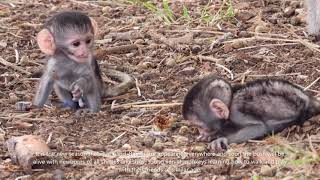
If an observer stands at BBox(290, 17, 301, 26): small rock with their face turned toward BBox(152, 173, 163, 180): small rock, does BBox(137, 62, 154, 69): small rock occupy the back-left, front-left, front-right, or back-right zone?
front-right

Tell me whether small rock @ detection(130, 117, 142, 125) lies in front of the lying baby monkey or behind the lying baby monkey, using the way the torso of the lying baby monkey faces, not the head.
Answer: in front

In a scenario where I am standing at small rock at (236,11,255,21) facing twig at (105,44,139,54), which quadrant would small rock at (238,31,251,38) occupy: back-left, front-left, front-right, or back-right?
front-left

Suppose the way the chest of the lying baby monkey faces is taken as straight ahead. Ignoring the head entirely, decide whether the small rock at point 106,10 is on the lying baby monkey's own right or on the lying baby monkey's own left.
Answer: on the lying baby monkey's own right

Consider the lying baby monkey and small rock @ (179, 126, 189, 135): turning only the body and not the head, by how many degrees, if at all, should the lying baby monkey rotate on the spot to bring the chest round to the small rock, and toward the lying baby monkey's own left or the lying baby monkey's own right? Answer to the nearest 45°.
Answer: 0° — it already faces it

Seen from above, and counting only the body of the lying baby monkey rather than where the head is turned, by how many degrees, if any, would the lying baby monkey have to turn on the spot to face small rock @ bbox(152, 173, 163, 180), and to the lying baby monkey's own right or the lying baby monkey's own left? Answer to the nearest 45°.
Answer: approximately 45° to the lying baby monkey's own left

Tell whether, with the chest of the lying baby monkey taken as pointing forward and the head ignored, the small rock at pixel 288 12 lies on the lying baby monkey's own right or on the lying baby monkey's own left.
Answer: on the lying baby monkey's own right

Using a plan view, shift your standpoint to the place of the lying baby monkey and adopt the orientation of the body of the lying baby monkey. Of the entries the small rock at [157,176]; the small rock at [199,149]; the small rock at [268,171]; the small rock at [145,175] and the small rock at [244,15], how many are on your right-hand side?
1

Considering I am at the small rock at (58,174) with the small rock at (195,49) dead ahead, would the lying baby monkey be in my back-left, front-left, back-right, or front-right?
front-right

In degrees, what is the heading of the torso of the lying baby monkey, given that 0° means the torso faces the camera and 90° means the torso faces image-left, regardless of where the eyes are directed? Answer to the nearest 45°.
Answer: approximately 90°

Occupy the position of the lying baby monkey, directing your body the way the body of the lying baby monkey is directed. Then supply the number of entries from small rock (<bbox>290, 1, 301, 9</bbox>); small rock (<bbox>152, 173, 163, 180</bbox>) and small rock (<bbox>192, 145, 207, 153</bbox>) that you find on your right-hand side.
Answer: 1

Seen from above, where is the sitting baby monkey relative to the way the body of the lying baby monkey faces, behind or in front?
in front

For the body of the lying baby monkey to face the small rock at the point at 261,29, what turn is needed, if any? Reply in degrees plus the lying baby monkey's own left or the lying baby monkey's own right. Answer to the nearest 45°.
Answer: approximately 90° to the lying baby monkey's own right

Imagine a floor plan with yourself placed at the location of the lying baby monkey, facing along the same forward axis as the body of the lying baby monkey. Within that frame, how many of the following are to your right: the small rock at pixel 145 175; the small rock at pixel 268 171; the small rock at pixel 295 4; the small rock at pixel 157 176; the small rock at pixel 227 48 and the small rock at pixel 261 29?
3

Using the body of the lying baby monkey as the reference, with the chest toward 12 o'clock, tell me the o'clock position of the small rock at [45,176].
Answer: The small rock is roughly at 11 o'clock from the lying baby monkey.

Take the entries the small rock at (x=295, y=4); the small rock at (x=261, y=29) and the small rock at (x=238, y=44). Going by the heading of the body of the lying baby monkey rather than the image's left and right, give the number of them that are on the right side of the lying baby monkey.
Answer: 3

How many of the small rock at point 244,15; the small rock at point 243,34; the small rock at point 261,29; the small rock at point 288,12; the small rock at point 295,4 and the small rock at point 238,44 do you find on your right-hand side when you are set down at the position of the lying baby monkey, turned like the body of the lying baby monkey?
6
